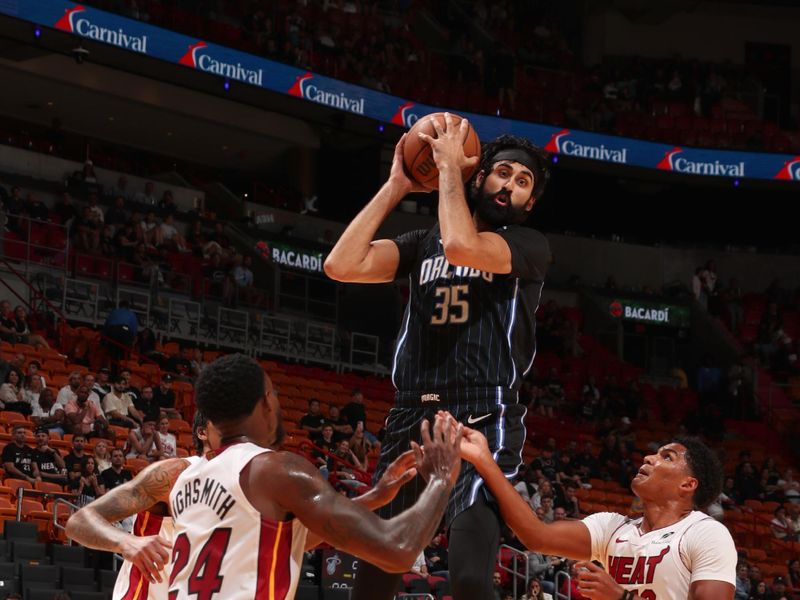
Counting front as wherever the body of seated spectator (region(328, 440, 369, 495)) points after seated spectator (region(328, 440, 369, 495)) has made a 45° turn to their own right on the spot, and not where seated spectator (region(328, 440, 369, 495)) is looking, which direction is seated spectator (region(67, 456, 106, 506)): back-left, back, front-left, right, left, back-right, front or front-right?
front-right

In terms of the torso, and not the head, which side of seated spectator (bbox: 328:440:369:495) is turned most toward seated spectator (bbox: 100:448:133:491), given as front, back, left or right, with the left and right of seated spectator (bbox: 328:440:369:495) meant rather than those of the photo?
right

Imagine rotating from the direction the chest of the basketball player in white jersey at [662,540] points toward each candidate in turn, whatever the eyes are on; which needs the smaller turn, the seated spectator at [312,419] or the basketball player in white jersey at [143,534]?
the basketball player in white jersey

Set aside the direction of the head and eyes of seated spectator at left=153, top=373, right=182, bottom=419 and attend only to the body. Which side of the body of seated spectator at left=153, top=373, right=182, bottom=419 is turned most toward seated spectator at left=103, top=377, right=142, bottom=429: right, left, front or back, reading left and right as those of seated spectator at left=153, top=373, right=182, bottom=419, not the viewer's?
right

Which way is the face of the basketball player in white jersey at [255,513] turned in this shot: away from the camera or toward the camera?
away from the camera

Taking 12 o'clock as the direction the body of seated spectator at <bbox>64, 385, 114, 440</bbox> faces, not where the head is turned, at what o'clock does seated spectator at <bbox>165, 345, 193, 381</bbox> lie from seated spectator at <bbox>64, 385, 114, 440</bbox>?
seated spectator at <bbox>165, 345, 193, 381</bbox> is roughly at 8 o'clock from seated spectator at <bbox>64, 385, 114, 440</bbox>.

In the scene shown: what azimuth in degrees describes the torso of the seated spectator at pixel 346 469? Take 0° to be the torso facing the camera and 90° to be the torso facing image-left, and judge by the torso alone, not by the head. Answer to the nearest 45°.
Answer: approximately 315°
